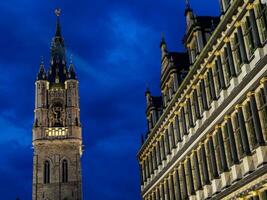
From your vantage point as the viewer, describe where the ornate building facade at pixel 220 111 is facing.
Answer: facing the viewer and to the left of the viewer
